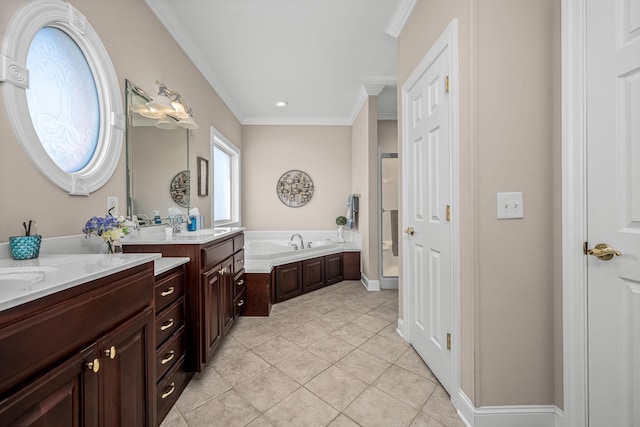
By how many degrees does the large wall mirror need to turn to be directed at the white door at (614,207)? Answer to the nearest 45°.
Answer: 0° — it already faces it

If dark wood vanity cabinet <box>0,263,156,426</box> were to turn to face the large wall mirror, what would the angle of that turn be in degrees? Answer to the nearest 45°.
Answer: approximately 135° to its left

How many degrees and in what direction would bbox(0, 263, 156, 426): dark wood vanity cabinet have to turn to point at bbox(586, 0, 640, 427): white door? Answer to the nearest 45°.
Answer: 0° — it already faces it

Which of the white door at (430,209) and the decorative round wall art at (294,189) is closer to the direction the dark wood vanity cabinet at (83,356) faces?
the white door

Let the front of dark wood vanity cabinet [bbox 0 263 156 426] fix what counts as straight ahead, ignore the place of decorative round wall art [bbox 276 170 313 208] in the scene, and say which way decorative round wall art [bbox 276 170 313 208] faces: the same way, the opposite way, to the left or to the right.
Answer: to the right

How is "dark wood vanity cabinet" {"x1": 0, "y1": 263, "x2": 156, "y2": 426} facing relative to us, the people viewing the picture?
facing the viewer and to the right of the viewer

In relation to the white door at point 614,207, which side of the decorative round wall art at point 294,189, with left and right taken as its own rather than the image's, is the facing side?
front

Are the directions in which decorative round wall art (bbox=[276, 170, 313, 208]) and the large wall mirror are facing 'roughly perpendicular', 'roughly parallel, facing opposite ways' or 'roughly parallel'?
roughly perpendicular

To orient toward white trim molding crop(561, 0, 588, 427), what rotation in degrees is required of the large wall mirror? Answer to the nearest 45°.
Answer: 0° — it already faces it

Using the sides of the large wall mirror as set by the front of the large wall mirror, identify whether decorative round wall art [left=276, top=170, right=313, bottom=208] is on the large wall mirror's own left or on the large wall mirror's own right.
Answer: on the large wall mirror's own left
